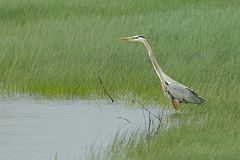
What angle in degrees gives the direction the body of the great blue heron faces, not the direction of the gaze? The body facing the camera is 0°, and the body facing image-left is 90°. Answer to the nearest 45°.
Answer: approximately 90°
